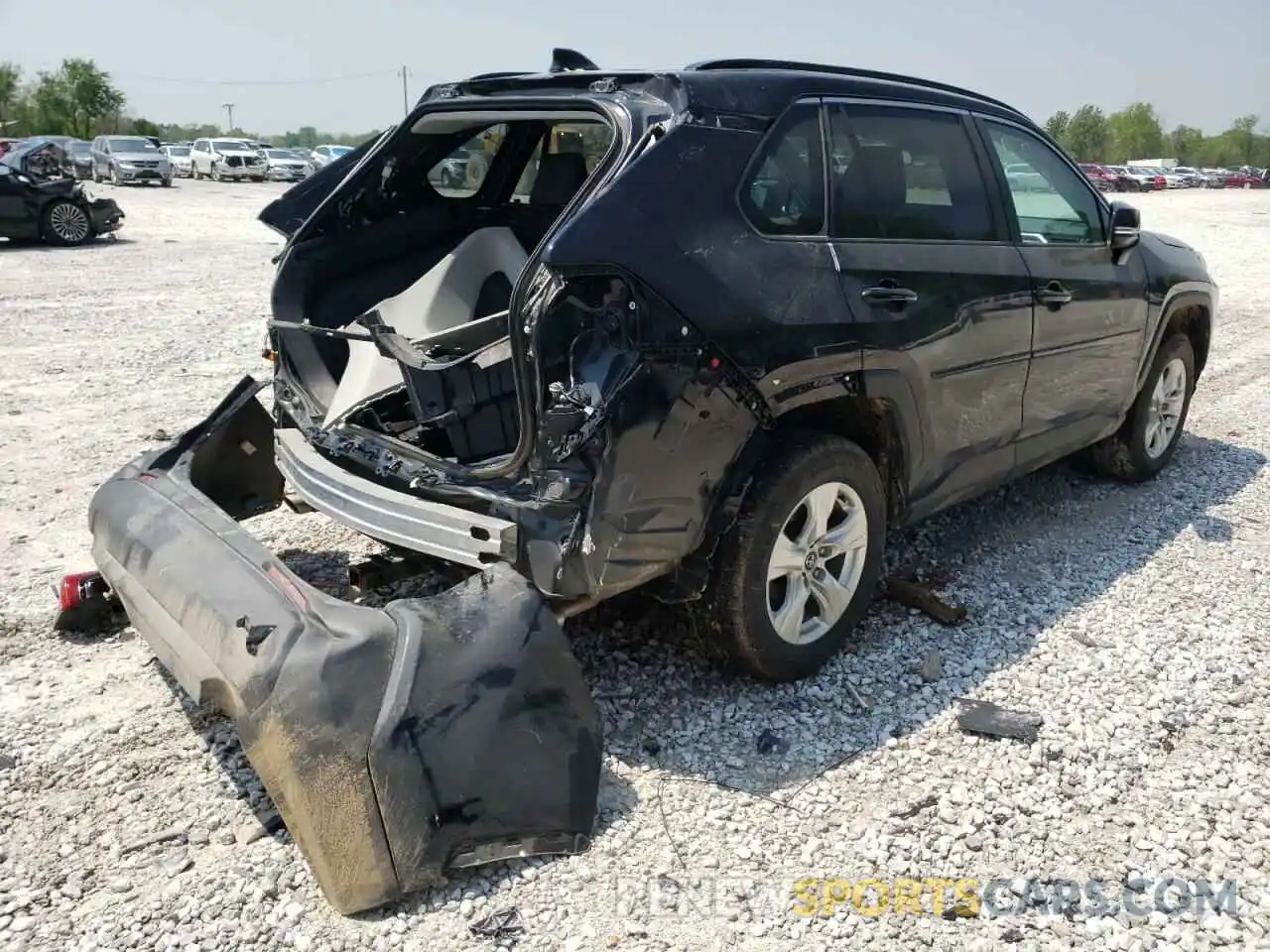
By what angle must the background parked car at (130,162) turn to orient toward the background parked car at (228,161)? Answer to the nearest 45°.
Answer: approximately 90° to its left

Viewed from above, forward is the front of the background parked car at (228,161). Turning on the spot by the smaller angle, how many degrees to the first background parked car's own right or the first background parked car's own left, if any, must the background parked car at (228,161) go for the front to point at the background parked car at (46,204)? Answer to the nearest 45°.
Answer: approximately 45° to the first background parked car's own right

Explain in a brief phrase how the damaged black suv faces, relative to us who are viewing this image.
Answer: facing away from the viewer and to the right of the viewer

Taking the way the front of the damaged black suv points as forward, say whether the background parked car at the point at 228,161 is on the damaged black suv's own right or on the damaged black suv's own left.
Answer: on the damaged black suv's own left

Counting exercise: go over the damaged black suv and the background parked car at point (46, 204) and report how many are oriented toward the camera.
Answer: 0

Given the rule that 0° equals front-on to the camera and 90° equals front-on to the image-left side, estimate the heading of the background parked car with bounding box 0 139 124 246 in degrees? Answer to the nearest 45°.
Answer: approximately 270°

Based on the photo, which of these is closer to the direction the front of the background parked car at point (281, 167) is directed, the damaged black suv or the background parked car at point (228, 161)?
the damaged black suv

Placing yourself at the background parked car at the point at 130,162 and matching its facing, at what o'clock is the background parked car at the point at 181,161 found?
the background parked car at the point at 181,161 is roughly at 8 o'clock from the background parked car at the point at 130,162.

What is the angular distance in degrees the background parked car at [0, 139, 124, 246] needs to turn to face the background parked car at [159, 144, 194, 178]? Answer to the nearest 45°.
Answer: approximately 90° to its left

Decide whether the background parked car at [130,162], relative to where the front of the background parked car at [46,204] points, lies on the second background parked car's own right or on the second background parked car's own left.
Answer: on the second background parked car's own left
